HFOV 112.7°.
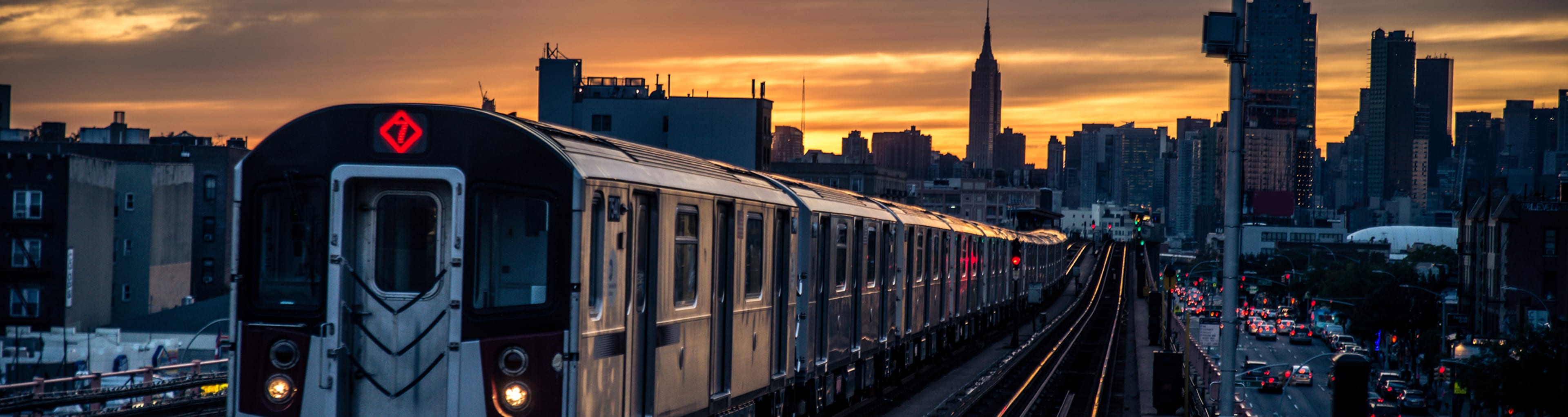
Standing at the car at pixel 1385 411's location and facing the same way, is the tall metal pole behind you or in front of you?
behind

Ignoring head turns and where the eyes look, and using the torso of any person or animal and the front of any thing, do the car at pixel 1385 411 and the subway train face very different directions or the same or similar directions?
very different directions

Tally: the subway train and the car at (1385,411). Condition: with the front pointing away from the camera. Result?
1

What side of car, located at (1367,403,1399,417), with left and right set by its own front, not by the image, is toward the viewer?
back

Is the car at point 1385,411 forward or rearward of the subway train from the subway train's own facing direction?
rearward

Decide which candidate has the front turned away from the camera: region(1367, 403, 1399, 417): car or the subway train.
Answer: the car

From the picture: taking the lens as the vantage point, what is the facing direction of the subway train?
facing the viewer and to the left of the viewer
